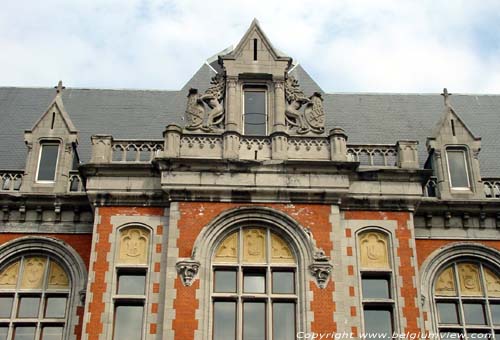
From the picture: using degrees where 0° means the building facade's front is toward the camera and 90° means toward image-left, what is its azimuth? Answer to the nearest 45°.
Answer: approximately 0°
